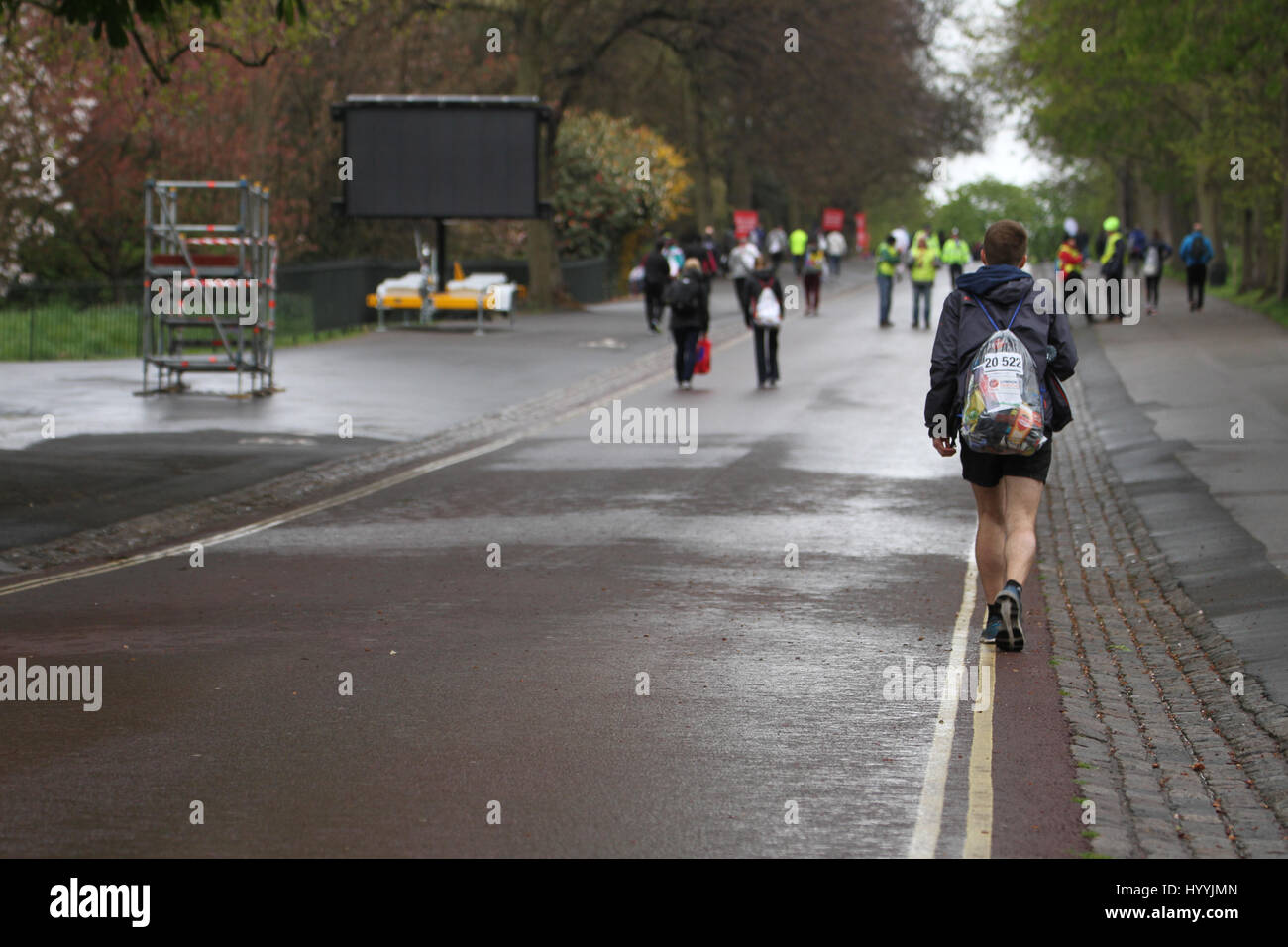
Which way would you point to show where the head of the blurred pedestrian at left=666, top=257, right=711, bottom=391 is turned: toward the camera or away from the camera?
away from the camera

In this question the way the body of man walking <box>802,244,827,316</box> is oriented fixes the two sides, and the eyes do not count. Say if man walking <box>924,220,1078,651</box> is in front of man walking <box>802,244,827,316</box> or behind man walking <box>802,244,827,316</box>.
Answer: behind

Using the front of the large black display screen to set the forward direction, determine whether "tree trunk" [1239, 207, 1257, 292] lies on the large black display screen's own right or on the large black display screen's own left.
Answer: on the large black display screen's own left

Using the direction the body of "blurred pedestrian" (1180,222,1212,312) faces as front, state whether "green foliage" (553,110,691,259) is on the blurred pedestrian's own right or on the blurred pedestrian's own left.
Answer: on the blurred pedestrian's own left

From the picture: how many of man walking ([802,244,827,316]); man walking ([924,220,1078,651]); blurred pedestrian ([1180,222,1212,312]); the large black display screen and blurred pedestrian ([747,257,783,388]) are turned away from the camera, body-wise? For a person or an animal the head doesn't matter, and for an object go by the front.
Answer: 4

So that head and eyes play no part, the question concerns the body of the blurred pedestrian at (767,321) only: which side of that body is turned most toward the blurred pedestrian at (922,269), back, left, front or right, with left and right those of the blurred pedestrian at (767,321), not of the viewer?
front

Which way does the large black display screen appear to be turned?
toward the camera

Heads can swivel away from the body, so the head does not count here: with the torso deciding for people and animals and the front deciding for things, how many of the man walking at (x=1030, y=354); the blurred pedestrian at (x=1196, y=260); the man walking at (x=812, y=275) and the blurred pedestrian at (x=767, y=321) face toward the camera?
0

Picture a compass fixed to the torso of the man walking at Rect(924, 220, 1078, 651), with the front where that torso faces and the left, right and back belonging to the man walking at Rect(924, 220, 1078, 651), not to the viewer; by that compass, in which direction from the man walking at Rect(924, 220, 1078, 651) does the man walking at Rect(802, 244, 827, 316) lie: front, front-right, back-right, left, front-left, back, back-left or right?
front

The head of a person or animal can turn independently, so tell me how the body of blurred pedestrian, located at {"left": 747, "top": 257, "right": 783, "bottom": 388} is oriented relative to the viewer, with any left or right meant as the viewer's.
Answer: facing away from the viewer

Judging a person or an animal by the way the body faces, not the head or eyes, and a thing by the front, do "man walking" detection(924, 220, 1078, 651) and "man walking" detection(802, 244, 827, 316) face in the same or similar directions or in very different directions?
same or similar directions

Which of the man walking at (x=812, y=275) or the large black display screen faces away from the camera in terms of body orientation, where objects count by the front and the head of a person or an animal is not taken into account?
the man walking

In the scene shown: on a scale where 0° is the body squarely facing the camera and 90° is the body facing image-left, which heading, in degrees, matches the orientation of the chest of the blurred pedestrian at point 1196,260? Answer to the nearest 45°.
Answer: approximately 180°

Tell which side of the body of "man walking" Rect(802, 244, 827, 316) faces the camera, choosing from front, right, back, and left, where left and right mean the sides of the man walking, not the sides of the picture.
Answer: back

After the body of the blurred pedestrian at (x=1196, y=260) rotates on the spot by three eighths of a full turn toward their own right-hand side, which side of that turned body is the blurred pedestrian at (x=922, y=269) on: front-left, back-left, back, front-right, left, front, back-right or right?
right

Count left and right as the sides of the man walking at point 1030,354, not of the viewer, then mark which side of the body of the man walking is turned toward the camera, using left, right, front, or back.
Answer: back
